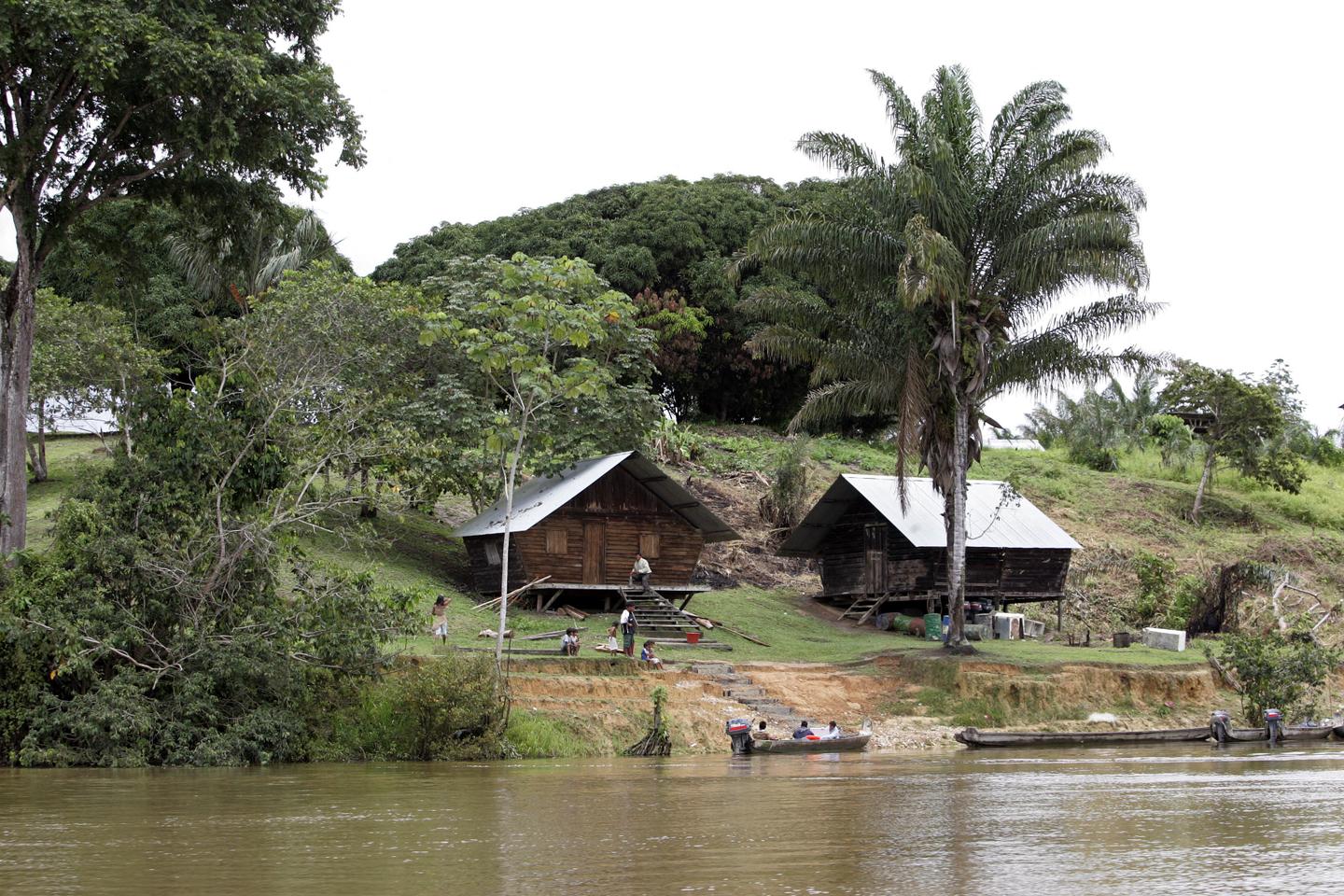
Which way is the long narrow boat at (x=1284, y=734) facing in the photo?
to the viewer's right

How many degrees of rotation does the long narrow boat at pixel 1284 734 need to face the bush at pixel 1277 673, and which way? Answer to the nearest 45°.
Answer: approximately 90° to its left

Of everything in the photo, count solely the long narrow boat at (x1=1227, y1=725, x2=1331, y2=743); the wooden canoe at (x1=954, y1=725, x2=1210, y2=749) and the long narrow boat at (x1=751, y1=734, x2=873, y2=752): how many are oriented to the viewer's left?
1

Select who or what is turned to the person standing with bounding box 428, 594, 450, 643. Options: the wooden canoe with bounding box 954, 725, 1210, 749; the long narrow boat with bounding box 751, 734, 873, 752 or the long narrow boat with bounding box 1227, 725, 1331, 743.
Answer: the wooden canoe

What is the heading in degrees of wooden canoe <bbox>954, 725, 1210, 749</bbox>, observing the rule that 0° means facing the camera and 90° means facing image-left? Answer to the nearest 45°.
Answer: approximately 90°

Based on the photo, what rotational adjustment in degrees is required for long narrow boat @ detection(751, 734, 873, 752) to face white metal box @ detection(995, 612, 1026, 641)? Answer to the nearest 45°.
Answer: approximately 90° to its left

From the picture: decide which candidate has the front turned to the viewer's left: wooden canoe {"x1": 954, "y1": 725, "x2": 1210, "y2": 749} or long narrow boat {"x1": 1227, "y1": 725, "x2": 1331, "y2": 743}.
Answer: the wooden canoe

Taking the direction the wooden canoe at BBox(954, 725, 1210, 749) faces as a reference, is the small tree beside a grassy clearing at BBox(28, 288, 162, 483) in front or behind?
in front

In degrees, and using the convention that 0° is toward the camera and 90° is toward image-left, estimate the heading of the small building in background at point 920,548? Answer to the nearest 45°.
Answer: approximately 45°

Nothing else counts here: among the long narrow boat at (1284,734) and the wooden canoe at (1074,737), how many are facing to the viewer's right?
1

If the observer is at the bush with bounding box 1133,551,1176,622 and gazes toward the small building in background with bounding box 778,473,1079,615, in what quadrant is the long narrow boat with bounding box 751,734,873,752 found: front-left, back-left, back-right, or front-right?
front-left

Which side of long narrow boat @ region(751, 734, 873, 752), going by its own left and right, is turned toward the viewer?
right
